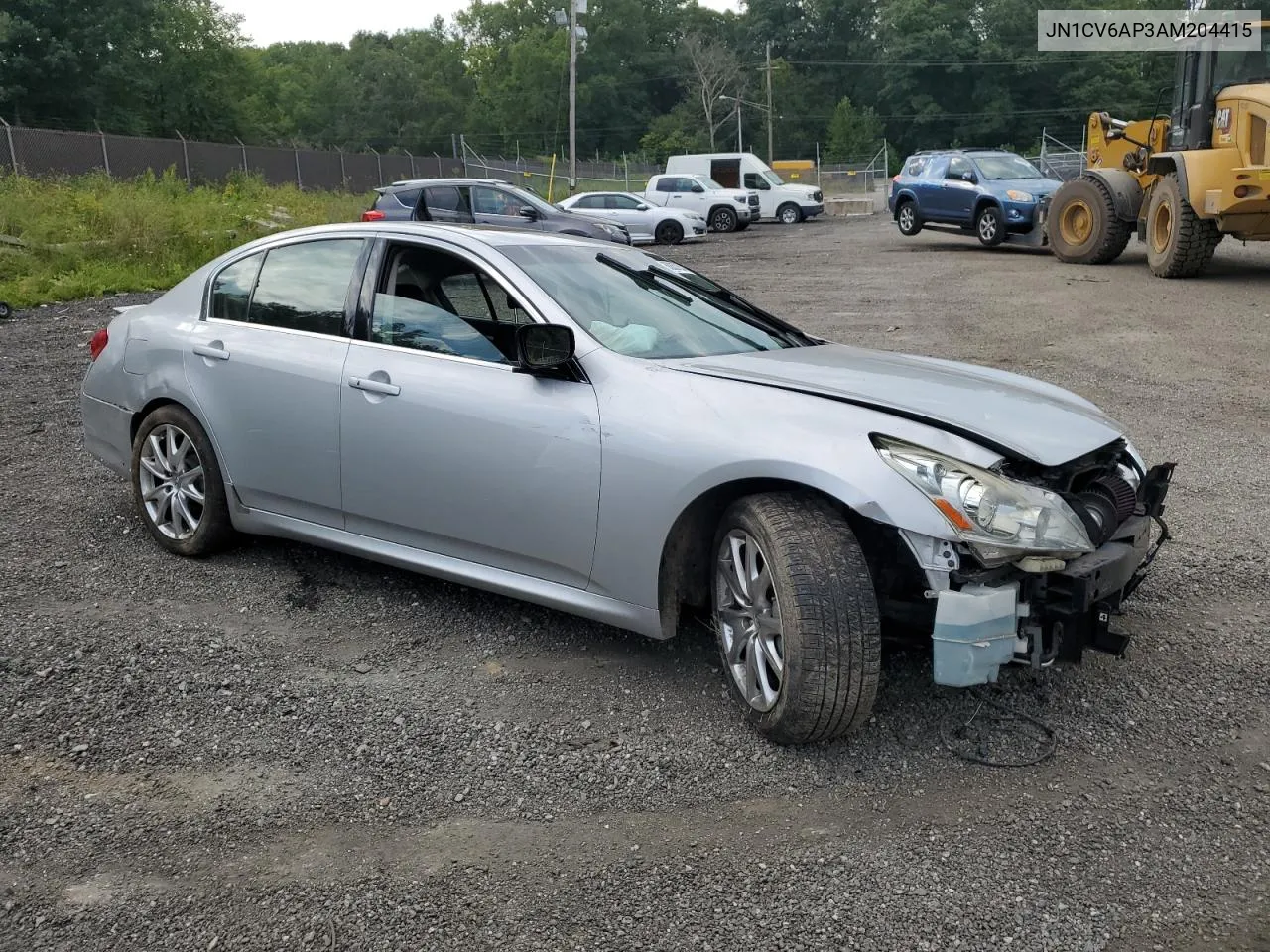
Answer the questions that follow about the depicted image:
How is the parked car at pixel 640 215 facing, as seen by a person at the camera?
facing to the right of the viewer

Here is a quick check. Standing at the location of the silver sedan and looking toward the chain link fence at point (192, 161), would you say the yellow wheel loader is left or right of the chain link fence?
right

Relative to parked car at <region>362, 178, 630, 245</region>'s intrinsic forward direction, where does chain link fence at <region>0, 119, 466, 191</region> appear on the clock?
The chain link fence is roughly at 8 o'clock from the parked car.

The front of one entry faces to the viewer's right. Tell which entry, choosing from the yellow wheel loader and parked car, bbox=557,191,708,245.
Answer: the parked car

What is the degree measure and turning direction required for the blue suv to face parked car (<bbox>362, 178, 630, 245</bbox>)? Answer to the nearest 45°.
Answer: approximately 90° to its right

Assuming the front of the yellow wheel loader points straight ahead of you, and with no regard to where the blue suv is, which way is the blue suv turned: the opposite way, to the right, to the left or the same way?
the opposite way

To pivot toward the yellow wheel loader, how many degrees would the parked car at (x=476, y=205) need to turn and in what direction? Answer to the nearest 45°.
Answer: approximately 45° to its right

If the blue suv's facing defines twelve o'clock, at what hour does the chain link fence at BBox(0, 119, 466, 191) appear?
The chain link fence is roughly at 5 o'clock from the blue suv.

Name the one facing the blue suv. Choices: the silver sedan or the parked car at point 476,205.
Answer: the parked car

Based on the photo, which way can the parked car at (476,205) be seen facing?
to the viewer's right

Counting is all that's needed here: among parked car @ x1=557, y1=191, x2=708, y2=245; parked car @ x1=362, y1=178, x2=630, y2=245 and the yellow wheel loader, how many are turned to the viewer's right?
2

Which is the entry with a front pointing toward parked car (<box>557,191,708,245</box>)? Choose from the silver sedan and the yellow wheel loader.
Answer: the yellow wheel loader
